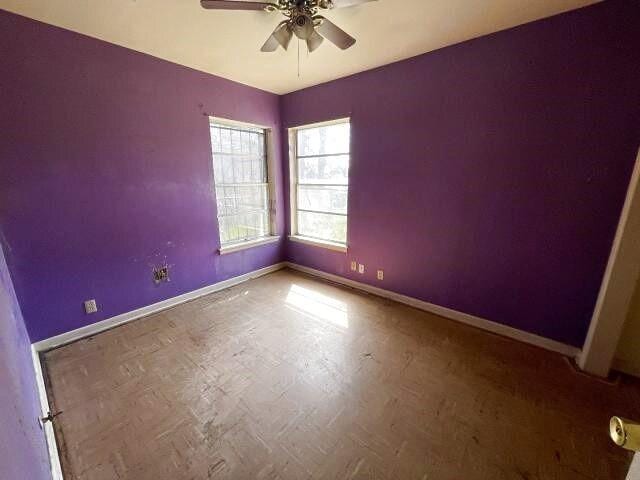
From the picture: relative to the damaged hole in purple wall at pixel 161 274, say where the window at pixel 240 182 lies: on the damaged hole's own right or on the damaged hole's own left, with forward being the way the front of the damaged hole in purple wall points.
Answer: on the damaged hole's own left

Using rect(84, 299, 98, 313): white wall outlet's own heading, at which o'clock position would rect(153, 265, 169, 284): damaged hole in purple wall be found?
The damaged hole in purple wall is roughly at 9 o'clock from the white wall outlet.

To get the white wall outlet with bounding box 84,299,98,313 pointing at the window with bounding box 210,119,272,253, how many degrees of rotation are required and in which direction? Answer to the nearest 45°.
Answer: approximately 90° to its left

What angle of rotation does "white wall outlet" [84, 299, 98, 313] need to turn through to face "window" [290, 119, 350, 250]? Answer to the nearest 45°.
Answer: approximately 90° to its left

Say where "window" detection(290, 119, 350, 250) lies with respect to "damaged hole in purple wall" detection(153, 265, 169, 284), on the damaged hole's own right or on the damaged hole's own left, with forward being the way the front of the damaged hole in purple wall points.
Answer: on the damaged hole's own left

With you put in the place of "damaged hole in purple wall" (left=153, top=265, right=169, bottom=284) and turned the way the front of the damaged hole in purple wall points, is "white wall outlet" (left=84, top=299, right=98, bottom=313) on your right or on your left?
on your right
